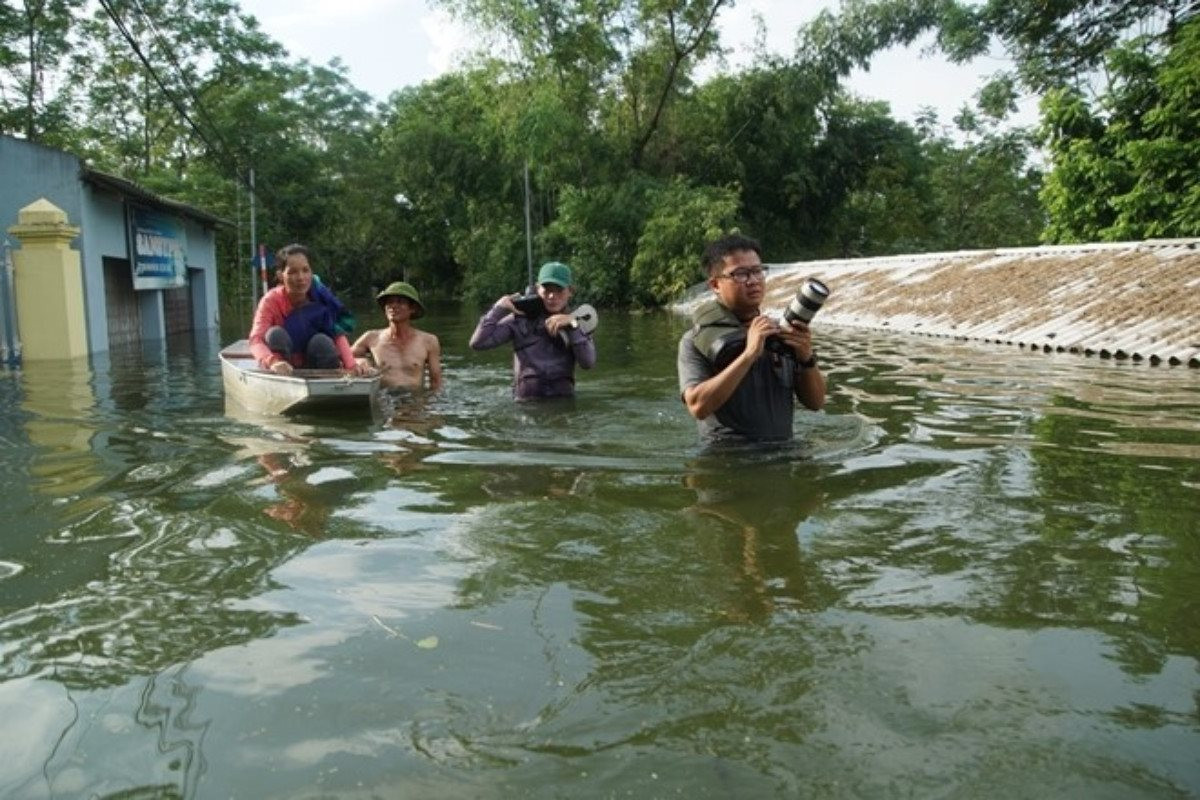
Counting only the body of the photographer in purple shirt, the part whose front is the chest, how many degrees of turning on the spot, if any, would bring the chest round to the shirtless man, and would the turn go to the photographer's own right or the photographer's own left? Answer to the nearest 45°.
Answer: approximately 135° to the photographer's own right

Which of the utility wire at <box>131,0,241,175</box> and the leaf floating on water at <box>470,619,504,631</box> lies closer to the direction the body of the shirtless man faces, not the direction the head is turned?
the leaf floating on water

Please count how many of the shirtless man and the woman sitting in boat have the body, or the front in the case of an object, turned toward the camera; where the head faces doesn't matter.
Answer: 2

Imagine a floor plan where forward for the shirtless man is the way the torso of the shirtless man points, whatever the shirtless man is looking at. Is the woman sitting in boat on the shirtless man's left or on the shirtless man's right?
on the shirtless man's right

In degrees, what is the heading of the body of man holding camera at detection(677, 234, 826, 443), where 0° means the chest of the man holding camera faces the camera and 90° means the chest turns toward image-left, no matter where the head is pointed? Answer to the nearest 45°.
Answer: approximately 315°

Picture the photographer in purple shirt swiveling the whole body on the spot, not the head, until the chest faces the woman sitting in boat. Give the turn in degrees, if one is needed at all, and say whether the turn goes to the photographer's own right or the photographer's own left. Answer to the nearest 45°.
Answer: approximately 90° to the photographer's own right

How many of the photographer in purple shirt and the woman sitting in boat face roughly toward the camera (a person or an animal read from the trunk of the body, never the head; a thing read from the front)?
2

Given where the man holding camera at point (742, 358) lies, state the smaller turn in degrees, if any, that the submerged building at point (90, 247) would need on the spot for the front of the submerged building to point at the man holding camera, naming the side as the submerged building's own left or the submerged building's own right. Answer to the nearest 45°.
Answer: approximately 45° to the submerged building's own right

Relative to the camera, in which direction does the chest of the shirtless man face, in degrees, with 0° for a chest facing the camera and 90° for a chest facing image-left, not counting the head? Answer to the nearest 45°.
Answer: approximately 0°
